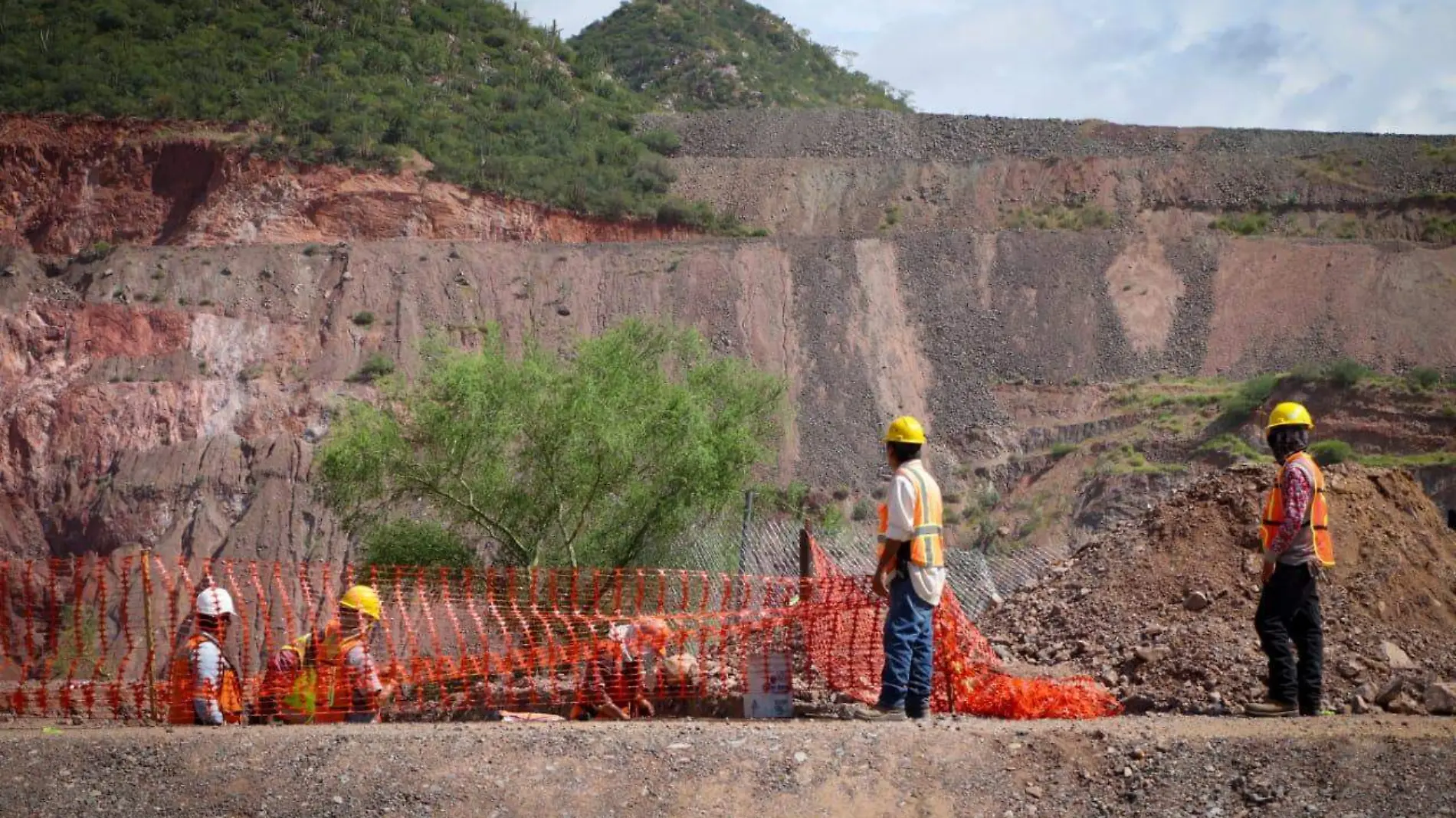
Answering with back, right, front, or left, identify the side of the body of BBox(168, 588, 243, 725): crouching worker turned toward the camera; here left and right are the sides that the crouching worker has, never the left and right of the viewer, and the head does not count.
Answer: right

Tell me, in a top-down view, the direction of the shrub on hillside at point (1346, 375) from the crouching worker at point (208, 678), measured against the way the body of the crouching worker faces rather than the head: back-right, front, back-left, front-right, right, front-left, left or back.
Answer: front-left

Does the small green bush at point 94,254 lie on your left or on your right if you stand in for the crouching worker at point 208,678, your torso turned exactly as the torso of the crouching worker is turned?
on your left

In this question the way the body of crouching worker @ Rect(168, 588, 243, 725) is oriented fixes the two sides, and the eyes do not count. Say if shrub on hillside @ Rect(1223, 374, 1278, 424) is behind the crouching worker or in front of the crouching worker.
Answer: in front

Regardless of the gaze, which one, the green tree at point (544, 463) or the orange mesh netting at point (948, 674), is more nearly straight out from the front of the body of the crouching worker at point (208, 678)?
the orange mesh netting

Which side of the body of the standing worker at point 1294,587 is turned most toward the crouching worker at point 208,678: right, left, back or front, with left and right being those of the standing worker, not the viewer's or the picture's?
front

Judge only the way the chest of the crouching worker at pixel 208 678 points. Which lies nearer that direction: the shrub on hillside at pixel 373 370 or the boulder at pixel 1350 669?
the boulder

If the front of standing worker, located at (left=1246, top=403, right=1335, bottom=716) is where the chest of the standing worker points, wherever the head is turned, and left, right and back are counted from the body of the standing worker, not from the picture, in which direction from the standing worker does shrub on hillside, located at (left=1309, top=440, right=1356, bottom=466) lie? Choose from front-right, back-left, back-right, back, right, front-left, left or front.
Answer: right

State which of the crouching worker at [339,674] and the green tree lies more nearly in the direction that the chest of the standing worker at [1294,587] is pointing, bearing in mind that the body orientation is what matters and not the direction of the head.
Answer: the crouching worker

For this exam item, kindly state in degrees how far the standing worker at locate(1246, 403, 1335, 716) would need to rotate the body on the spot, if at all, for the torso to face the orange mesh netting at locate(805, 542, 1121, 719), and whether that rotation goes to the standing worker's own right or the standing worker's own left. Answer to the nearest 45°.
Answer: approximately 45° to the standing worker's own right

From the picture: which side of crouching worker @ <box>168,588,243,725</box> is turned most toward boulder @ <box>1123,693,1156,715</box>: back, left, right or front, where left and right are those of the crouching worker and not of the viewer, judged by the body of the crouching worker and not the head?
front

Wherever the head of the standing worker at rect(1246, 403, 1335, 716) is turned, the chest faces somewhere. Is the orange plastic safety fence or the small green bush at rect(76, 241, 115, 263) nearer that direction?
the orange plastic safety fence

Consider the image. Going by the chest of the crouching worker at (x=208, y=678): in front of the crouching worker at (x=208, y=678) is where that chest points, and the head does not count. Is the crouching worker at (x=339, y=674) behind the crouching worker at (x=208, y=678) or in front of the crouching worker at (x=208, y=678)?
in front

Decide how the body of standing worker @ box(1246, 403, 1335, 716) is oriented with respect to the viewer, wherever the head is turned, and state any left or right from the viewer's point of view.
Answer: facing to the left of the viewer

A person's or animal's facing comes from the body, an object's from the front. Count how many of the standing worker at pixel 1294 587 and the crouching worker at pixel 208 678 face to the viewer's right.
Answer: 1
